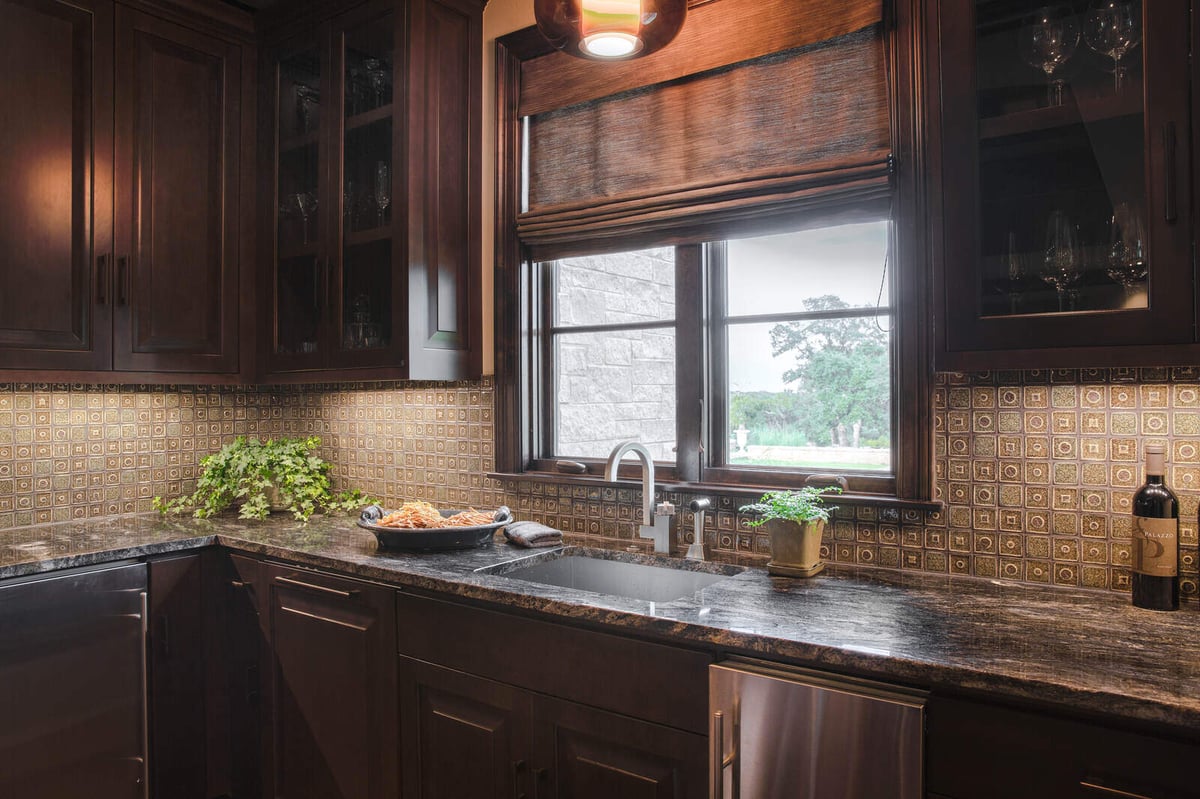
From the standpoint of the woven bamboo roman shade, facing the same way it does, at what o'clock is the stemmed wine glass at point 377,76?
The stemmed wine glass is roughly at 2 o'clock from the woven bamboo roman shade.

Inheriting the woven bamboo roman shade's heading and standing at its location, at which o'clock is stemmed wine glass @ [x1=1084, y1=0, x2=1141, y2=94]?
The stemmed wine glass is roughly at 9 o'clock from the woven bamboo roman shade.

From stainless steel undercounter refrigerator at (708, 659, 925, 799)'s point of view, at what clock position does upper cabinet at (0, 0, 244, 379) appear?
The upper cabinet is roughly at 2 o'clock from the stainless steel undercounter refrigerator.

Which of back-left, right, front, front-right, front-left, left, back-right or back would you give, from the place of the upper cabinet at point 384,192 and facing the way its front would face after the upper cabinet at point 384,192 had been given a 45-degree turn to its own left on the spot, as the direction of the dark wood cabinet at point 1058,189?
front-left
